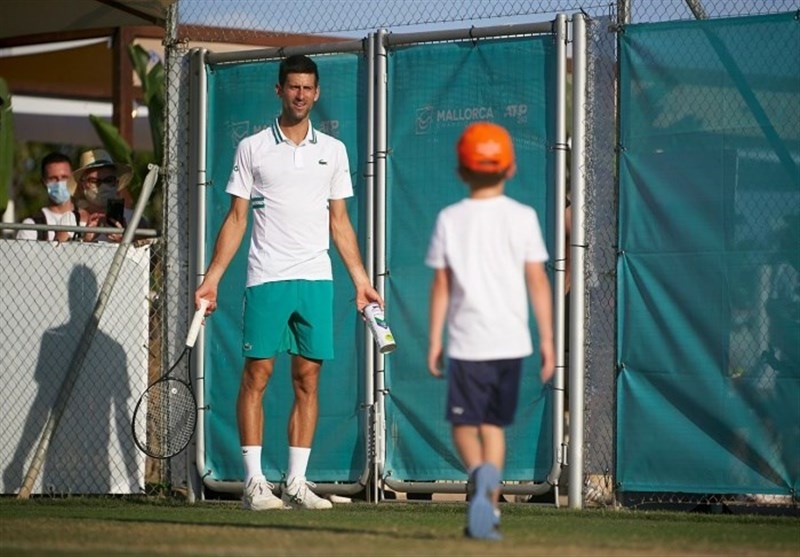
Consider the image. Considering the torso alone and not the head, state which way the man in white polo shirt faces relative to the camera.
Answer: toward the camera

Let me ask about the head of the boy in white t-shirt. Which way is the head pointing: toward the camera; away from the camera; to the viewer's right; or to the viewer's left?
away from the camera

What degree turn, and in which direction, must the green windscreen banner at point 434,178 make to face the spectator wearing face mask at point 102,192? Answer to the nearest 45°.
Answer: approximately 135° to its right

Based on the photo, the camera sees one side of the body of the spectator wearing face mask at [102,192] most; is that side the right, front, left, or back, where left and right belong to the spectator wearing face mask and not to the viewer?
front

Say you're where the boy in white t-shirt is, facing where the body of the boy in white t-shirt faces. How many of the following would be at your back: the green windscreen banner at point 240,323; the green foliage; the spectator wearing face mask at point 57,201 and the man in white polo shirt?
0

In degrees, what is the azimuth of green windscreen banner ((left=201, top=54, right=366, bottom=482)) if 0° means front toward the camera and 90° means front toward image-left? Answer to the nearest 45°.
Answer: approximately 0°

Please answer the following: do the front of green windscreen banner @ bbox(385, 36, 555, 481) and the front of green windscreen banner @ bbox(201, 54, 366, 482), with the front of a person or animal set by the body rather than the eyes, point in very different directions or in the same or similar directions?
same or similar directions

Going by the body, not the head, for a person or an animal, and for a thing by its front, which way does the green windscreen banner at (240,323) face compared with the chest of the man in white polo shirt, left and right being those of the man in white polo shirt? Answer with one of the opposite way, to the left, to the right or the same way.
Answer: the same way

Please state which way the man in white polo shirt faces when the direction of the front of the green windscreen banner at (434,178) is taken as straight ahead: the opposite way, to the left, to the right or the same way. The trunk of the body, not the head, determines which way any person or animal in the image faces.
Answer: the same way

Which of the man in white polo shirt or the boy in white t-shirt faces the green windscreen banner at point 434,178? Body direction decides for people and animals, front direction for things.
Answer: the boy in white t-shirt

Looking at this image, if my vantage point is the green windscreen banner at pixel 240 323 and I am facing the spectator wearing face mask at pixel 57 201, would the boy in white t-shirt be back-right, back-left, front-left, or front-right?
back-left

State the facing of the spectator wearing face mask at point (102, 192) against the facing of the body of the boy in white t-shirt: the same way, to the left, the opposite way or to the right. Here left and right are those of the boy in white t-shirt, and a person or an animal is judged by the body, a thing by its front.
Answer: the opposite way

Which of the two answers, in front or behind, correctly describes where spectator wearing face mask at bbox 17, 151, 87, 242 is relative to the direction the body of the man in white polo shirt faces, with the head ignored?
behind

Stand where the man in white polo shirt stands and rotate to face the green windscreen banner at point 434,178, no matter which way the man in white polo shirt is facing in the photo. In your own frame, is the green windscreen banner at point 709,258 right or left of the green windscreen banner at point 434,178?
right

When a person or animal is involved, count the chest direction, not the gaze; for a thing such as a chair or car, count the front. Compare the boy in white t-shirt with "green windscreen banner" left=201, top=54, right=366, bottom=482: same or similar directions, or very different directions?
very different directions

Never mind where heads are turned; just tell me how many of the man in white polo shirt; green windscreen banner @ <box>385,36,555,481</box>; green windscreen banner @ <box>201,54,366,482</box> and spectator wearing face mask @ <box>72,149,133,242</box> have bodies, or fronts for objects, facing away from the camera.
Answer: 0

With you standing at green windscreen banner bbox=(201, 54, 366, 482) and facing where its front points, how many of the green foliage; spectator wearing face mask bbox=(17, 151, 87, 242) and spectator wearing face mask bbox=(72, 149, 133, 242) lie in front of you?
0

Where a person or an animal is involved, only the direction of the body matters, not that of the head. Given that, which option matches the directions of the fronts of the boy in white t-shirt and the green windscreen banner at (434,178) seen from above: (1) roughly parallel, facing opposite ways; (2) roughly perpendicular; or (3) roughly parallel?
roughly parallel, facing opposite ways

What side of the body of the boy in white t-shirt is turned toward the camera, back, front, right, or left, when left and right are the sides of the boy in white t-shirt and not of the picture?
back
